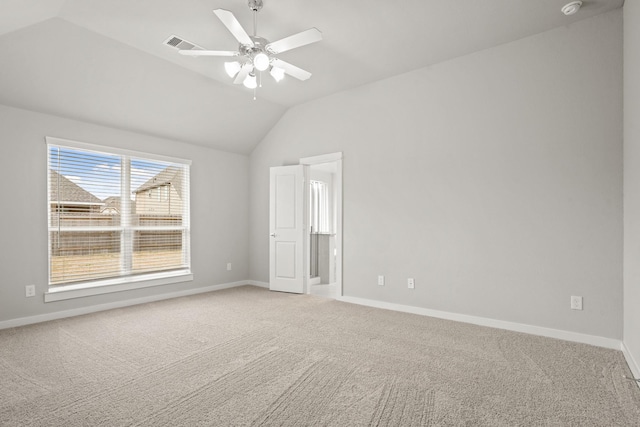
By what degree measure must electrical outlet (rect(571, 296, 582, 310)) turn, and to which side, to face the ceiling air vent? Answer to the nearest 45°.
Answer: approximately 45° to its right

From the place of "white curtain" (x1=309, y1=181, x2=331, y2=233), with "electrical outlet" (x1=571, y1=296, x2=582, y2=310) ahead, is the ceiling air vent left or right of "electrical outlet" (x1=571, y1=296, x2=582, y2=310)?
right

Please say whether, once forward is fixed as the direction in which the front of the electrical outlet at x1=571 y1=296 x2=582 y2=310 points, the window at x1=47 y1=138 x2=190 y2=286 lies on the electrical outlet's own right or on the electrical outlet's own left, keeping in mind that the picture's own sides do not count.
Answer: on the electrical outlet's own right

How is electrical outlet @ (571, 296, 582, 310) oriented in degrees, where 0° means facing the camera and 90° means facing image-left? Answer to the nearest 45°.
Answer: approximately 0°

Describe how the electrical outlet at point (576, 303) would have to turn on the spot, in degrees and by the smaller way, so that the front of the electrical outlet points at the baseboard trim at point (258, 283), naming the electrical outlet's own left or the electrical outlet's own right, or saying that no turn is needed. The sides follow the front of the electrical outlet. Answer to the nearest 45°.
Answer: approximately 90° to the electrical outlet's own right

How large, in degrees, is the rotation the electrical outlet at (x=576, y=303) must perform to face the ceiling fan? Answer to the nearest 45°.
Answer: approximately 45° to its right
